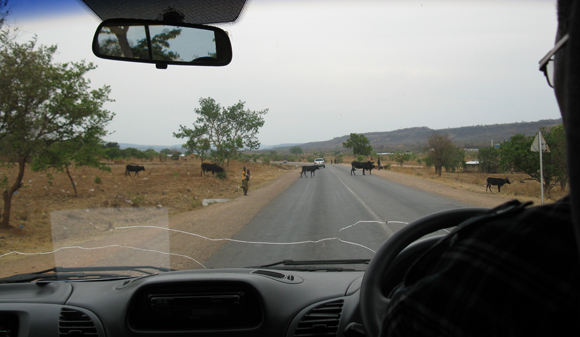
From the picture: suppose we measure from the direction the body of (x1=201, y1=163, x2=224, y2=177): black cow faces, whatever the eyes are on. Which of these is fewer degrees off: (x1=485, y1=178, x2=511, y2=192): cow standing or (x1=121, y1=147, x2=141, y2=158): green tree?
the cow standing

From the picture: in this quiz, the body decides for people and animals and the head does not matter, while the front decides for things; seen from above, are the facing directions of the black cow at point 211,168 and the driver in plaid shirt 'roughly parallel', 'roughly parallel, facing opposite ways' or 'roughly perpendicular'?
roughly perpendicular

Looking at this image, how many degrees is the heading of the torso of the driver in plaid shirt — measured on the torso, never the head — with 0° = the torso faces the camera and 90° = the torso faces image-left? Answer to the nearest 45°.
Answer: approximately 135°

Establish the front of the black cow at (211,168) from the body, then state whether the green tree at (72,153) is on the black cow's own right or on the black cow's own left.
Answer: on the black cow's own right

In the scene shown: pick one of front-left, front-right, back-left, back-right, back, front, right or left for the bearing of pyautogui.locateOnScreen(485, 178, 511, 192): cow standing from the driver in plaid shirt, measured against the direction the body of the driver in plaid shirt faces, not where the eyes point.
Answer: front-right

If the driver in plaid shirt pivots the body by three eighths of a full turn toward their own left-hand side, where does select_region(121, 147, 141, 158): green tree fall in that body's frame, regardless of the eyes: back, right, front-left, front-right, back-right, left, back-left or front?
back-right

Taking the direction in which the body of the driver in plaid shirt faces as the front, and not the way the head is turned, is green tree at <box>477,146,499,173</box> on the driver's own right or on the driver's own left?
on the driver's own right

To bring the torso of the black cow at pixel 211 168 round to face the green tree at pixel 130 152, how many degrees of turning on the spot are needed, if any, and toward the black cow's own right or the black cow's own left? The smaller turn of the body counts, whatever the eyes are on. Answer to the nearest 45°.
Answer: approximately 135° to the black cow's own left
